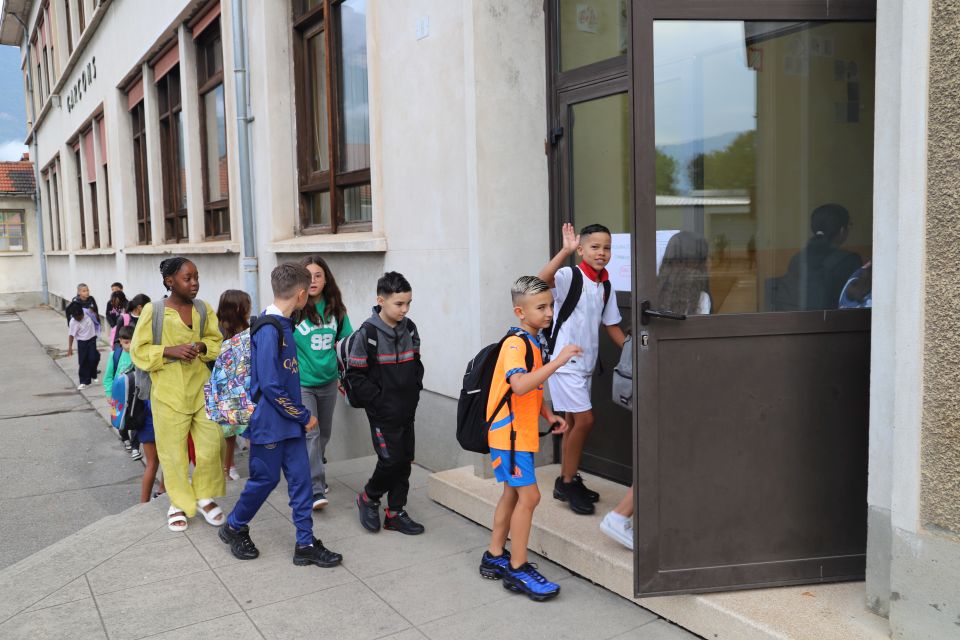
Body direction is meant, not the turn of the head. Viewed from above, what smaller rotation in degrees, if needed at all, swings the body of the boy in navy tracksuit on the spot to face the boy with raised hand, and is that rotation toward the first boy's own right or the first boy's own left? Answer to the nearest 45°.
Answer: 0° — they already face them

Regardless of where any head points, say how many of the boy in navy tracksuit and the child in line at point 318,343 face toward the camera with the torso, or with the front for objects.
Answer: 1

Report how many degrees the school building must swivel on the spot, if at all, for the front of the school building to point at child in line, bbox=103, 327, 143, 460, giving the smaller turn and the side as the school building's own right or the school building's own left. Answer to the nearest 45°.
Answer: approximately 90° to the school building's own right

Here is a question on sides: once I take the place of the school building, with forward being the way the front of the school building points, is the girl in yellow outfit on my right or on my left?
on my right

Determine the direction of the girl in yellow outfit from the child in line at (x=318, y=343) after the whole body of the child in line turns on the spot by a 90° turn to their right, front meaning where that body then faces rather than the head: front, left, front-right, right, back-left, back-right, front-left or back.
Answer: front

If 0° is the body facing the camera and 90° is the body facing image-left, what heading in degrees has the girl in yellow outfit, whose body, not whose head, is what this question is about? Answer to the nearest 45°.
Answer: approximately 315°

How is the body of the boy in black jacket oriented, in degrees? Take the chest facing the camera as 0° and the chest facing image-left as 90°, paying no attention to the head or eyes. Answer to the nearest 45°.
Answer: approximately 315°

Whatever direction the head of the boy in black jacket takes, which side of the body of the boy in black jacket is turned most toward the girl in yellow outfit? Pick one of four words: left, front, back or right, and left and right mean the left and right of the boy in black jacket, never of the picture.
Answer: back

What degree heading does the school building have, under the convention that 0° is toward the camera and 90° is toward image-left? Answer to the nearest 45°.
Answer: approximately 45°

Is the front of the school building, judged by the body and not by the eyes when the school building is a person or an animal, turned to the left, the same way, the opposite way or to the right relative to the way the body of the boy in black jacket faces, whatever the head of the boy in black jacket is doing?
to the right
